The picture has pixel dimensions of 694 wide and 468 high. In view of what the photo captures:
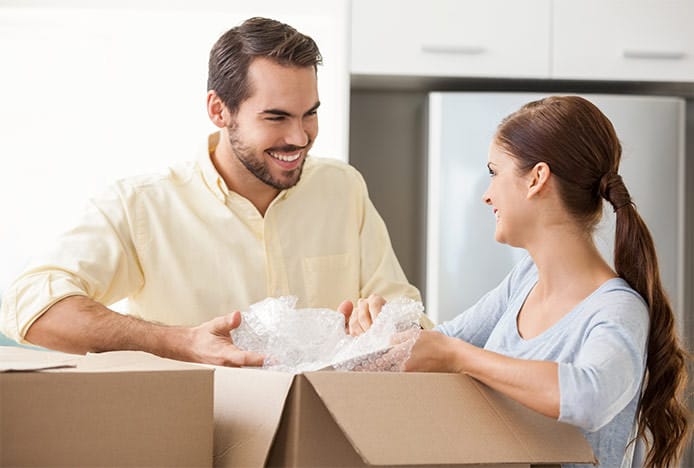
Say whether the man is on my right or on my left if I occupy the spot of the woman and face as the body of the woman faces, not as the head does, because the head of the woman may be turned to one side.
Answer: on my right

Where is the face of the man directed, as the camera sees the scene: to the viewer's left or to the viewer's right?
to the viewer's right

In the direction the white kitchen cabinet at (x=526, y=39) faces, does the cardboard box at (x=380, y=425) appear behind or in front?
in front

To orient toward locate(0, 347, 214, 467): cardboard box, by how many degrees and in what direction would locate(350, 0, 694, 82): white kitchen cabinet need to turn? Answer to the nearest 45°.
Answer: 0° — it already faces it

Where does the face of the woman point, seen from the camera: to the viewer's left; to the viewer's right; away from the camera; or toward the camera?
to the viewer's left

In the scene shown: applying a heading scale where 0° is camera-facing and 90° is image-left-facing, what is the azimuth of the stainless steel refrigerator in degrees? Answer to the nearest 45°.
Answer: approximately 0°

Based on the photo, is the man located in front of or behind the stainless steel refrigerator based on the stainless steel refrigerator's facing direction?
in front

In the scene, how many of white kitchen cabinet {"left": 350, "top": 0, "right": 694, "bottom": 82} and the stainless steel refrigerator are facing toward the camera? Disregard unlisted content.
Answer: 2
